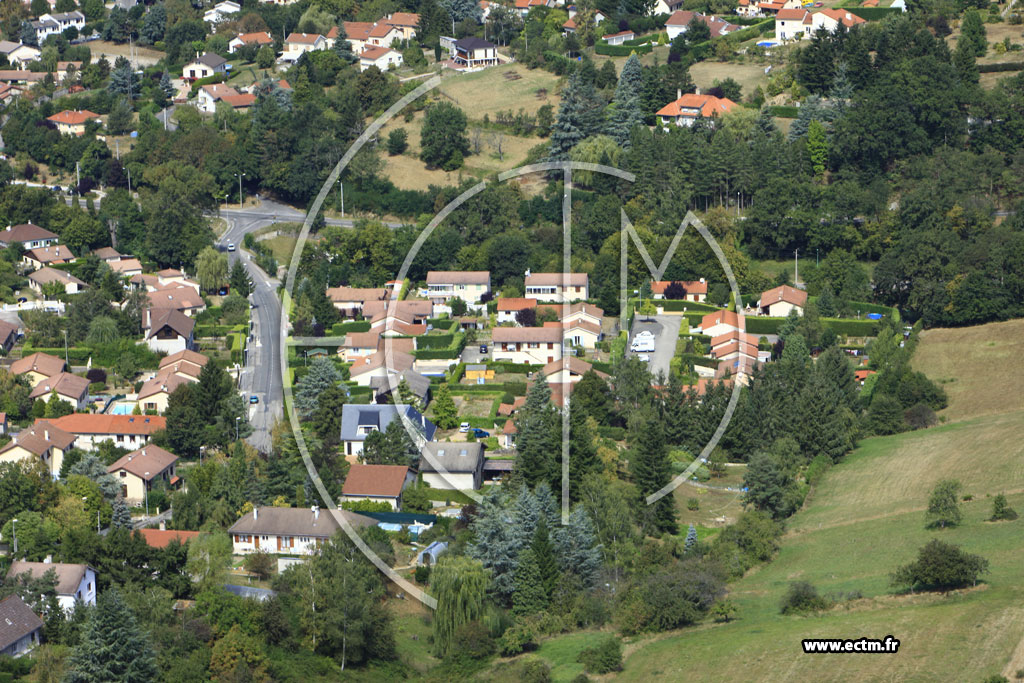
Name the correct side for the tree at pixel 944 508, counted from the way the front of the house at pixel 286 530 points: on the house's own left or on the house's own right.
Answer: on the house's own left

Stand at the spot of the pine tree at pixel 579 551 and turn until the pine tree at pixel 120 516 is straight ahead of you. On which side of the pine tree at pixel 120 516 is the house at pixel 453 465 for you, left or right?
right

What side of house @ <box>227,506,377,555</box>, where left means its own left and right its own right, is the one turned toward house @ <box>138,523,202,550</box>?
right

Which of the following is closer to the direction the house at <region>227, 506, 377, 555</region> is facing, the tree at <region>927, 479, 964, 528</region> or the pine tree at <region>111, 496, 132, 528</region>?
the tree

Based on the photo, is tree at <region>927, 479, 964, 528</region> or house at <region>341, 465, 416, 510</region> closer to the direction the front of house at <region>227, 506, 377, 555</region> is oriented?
the tree

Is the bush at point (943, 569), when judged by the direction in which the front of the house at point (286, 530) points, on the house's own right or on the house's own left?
on the house's own left

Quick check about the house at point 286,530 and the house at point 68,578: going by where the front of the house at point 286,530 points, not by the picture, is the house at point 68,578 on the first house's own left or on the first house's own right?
on the first house's own right

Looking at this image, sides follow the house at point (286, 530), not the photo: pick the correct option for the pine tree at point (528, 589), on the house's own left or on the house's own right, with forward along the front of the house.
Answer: on the house's own left

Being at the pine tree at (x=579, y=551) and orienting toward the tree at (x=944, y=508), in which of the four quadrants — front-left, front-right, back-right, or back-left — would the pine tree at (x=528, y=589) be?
back-right

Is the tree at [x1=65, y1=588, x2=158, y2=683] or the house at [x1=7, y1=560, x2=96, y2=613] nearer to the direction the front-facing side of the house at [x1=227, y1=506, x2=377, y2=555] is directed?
the tree

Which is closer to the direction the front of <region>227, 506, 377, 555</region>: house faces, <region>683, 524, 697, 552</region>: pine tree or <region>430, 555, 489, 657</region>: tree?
the tree

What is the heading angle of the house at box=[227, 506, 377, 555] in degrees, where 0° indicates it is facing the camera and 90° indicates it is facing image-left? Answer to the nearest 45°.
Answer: approximately 0°

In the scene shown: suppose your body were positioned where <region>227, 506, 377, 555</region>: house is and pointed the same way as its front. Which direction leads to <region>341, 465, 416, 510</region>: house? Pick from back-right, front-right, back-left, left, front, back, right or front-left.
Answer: back-left
